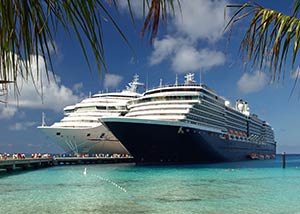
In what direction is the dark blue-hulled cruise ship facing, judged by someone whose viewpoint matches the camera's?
facing the viewer and to the left of the viewer

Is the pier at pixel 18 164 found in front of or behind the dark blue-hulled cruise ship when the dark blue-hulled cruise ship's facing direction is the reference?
in front
